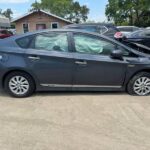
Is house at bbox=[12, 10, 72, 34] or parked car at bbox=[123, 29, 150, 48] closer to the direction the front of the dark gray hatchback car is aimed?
the parked car

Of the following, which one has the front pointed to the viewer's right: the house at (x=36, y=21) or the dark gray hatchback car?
the dark gray hatchback car

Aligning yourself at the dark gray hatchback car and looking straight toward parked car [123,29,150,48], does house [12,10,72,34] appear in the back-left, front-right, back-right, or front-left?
front-left

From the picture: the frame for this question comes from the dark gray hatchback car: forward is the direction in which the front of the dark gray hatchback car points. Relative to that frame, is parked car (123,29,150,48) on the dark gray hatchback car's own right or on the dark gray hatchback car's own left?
on the dark gray hatchback car's own left

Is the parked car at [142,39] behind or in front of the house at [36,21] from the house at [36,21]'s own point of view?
in front

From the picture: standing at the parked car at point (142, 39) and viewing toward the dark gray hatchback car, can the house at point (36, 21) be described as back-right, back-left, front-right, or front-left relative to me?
back-right

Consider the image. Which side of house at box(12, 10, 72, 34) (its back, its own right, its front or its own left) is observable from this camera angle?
front

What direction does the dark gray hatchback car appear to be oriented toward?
to the viewer's right

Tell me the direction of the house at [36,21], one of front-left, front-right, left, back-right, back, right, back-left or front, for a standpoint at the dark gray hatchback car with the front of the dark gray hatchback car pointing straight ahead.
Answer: left

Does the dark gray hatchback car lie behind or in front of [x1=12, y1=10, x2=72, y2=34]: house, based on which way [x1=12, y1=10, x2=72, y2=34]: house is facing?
in front

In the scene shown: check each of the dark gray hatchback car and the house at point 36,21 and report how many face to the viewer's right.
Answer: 1

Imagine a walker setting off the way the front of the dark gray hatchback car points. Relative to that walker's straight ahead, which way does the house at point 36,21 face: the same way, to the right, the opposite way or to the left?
to the right
